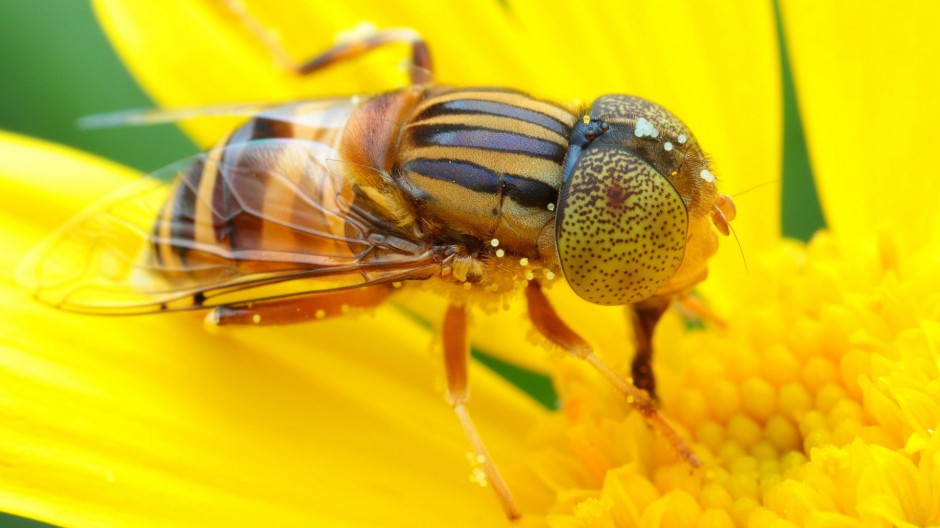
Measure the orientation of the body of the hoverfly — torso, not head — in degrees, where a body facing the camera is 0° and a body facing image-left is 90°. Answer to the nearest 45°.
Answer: approximately 270°

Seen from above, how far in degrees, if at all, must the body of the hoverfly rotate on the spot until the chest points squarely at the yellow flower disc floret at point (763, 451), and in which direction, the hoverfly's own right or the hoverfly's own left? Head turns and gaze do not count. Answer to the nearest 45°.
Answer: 0° — it already faces it

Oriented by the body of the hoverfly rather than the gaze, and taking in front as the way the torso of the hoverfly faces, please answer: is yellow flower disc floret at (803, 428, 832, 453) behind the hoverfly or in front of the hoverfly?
in front
